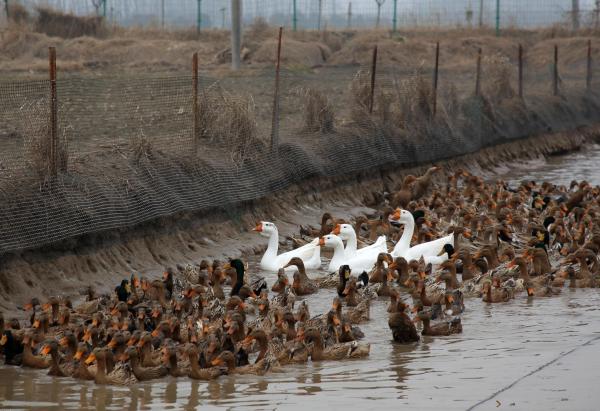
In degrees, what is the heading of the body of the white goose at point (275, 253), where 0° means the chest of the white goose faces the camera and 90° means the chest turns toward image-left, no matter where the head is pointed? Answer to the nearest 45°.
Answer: approximately 90°

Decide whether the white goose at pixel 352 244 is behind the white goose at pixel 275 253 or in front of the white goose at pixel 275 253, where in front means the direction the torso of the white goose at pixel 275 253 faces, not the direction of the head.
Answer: behind

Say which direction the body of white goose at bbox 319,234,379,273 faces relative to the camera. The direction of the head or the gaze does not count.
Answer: to the viewer's left

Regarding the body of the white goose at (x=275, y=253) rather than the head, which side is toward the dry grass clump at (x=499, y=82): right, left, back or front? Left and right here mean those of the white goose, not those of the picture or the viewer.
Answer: right

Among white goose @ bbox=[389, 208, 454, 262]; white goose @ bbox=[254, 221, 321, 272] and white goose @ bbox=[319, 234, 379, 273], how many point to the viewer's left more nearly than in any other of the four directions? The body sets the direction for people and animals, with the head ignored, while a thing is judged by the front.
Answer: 3

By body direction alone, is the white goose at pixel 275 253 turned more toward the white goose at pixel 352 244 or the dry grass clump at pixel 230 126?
the dry grass clump

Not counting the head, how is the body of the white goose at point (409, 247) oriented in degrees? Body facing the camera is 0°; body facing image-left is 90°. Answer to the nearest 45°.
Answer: approximately 90°

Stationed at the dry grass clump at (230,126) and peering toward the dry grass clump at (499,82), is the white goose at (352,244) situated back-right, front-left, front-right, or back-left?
back-right

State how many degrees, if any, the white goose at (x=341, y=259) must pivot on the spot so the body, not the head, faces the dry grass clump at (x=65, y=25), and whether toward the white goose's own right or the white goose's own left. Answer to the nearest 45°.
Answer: approximately 90° to the white goose's own right

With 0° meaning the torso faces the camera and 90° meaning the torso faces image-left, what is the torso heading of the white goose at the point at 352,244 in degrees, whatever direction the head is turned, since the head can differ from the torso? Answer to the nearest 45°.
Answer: approximately 90°

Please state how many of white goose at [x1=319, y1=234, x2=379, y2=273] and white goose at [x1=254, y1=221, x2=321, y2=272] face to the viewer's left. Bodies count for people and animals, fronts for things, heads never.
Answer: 2
